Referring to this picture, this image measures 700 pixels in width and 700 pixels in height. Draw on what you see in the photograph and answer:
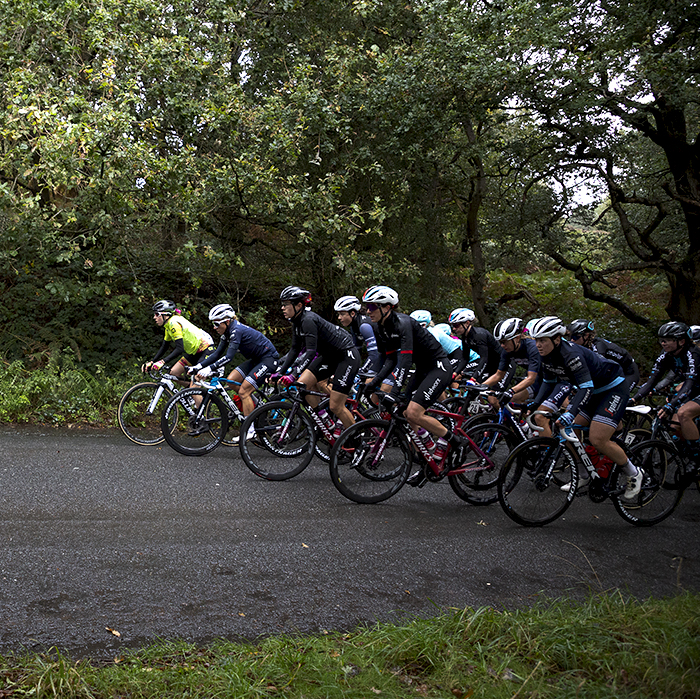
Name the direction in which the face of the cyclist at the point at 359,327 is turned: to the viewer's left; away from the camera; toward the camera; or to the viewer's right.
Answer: to the viewer's left

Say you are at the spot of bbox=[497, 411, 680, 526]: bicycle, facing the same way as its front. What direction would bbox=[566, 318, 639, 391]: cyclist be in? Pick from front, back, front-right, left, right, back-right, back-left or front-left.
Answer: right

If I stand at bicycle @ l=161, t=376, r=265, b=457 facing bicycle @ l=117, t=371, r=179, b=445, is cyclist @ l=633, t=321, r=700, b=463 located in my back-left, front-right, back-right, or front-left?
back-right

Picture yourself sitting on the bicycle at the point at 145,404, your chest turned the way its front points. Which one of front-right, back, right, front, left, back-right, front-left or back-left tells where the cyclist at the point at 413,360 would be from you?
back-left

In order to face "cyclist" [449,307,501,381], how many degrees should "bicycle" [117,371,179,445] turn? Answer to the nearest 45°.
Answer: approximately 180°

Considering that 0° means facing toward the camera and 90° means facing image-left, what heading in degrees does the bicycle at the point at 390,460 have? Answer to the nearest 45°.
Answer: approximately 90°

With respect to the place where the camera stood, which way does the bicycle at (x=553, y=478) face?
facing to the left of the viewer

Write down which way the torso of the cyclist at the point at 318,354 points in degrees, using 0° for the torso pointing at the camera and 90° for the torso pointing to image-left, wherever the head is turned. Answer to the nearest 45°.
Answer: approximately 90°

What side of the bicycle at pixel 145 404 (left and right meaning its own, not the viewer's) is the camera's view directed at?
left

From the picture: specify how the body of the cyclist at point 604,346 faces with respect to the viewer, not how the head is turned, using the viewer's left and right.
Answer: facing to the left of the viewer

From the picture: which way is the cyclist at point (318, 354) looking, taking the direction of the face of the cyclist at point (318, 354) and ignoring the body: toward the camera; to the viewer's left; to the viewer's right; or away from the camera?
to the viewer's left

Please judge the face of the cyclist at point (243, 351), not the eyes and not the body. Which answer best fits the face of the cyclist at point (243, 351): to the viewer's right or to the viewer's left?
to the viewer's left
